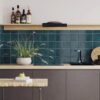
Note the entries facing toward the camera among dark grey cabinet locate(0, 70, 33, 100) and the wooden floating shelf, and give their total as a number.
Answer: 2

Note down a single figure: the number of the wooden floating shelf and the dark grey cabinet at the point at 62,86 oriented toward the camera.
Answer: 2

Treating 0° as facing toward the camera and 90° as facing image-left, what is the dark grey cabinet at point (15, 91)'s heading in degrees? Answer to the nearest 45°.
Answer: approximately 0°
